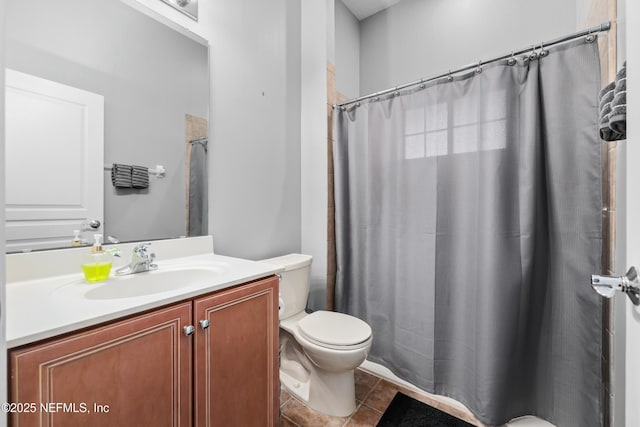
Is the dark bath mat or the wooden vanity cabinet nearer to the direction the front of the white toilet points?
the dark bath mat

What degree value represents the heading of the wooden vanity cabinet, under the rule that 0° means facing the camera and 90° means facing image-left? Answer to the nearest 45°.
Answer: approximately 315°

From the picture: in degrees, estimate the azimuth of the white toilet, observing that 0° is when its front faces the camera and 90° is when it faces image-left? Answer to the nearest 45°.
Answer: approximately 315°
